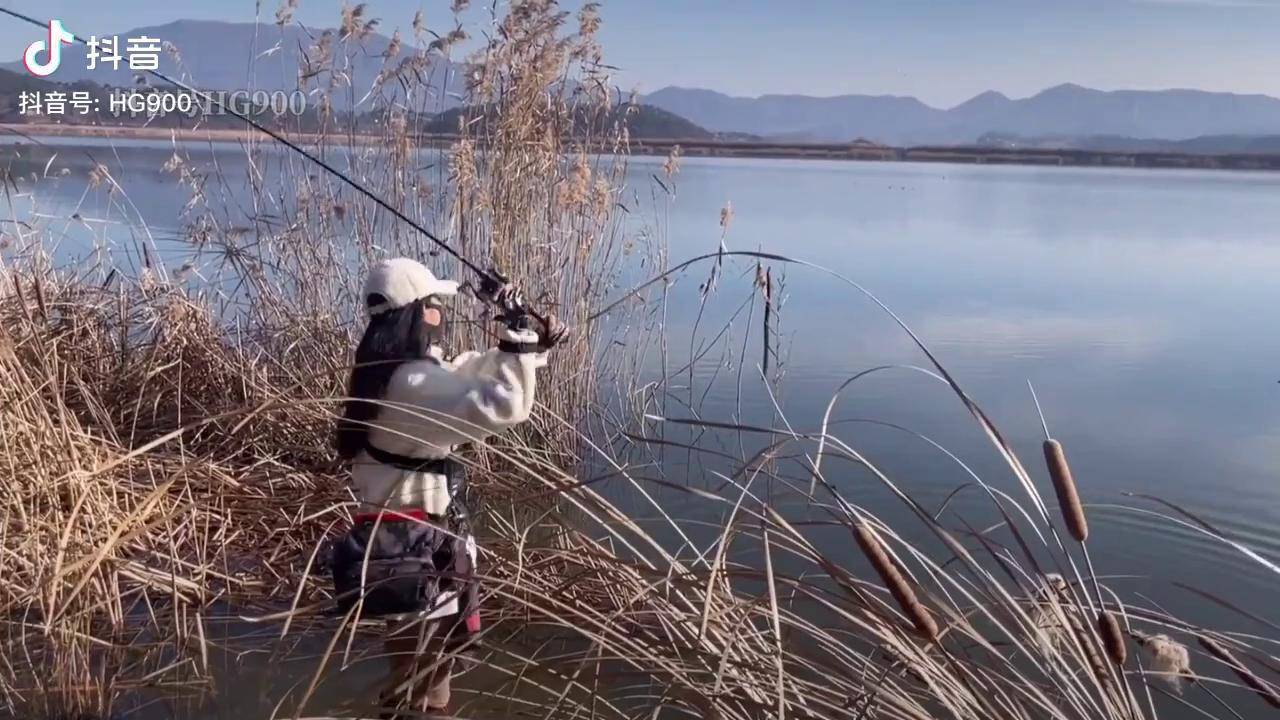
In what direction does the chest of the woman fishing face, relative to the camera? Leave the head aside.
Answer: to the viewer's right
